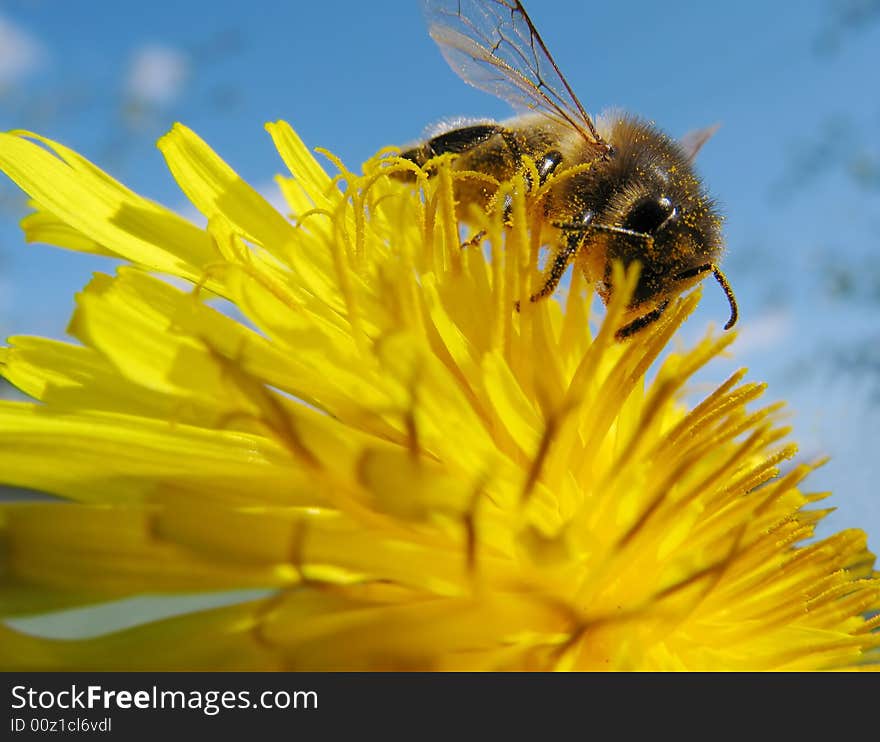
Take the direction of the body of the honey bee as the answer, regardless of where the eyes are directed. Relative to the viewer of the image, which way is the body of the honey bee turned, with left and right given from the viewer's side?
facing the viewer and to the right of the viewer
